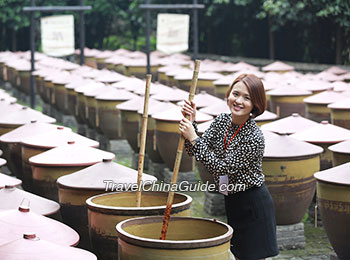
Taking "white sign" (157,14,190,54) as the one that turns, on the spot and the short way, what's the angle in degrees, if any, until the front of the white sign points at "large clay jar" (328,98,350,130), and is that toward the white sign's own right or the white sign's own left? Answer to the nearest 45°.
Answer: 0° — it already faces it

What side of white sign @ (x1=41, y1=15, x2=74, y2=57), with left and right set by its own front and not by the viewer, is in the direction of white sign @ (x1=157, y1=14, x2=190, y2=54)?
left

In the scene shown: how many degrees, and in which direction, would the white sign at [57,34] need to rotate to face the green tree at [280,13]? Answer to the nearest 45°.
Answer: approximately 90° to its left

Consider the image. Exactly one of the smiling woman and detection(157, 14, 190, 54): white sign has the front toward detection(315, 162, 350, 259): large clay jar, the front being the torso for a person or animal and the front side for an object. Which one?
the white sign

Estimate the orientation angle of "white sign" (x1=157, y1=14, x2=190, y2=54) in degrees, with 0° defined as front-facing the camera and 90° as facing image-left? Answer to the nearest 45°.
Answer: approximately 0°

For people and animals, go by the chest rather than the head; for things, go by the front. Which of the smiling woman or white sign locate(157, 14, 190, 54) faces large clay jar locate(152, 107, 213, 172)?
the white sign

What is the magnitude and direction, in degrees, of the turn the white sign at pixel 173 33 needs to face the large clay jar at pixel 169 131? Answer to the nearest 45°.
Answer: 0° — it already faces it

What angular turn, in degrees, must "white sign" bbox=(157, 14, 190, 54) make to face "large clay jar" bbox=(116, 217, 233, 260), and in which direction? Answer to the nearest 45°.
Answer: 0° — it already faces it

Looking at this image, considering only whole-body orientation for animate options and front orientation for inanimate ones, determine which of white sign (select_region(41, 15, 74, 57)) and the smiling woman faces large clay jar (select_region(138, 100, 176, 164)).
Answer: the white sign

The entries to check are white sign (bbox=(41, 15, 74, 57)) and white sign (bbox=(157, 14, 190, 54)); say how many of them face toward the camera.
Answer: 2

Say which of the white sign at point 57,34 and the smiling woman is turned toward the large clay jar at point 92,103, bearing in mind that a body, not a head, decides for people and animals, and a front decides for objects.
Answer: the white sign

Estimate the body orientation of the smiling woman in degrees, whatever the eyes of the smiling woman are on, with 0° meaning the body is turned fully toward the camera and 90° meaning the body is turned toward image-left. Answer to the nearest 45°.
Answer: approximately 45°
